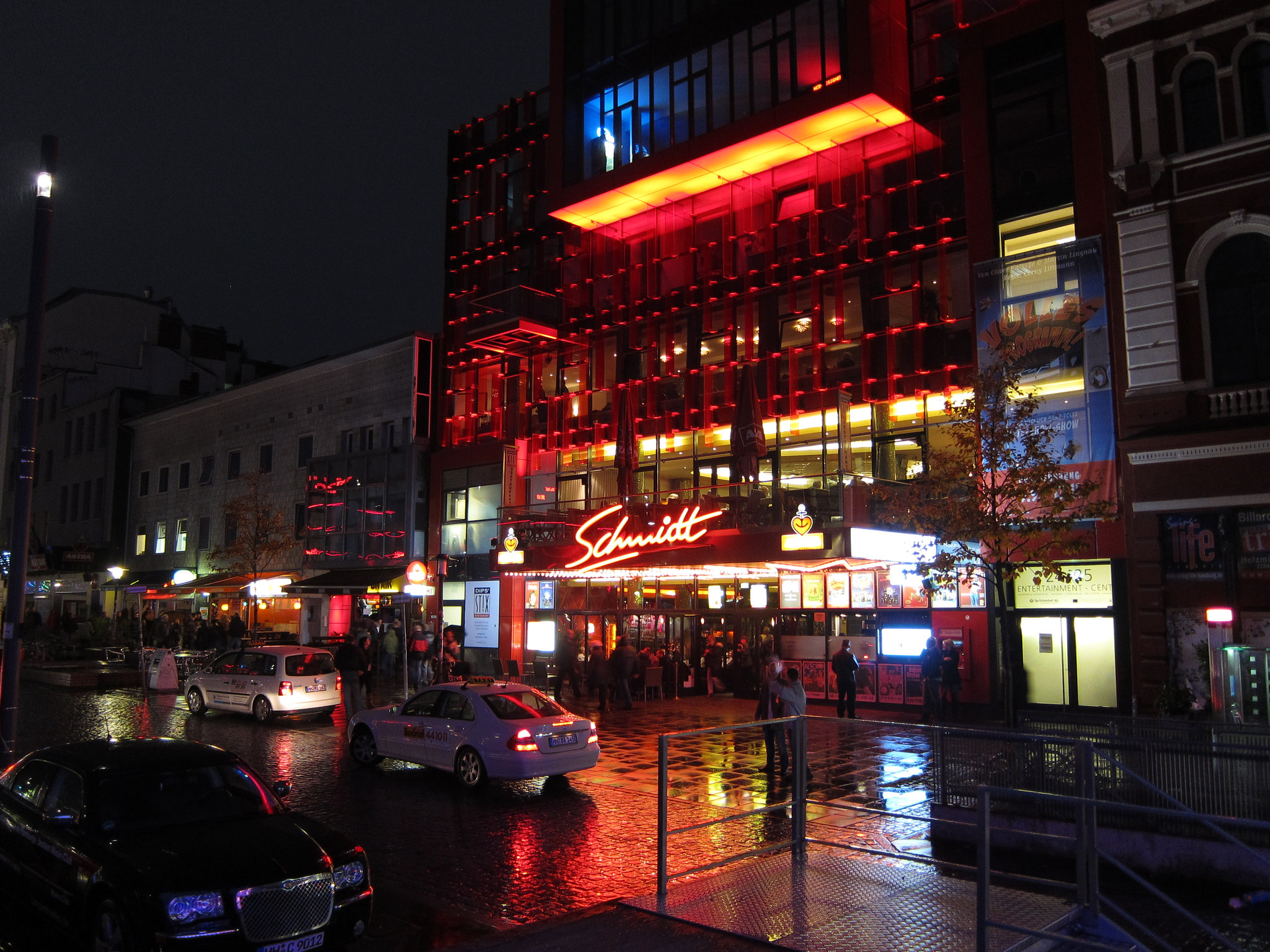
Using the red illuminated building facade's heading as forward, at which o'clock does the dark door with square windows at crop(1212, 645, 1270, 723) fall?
The dark door with square windows is roughly at 9 o'clock from the red illuminated building facade.

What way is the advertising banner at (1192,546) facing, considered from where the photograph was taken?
facing the viewer

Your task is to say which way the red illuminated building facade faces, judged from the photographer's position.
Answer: facing the viewer and to the left of the viewer

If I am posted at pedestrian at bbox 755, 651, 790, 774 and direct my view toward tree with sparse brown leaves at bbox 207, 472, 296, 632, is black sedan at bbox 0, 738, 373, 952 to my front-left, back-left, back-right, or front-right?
back-left

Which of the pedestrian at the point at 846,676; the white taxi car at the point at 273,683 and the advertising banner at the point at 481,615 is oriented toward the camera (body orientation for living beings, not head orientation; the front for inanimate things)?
the advertising banner

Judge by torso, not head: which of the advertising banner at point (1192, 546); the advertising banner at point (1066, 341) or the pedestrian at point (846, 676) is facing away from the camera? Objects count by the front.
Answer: the pedestrian

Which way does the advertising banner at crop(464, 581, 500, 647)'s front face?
toward the camera

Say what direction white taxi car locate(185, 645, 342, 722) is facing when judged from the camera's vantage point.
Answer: facing away from the viewer and to the left of the viewer

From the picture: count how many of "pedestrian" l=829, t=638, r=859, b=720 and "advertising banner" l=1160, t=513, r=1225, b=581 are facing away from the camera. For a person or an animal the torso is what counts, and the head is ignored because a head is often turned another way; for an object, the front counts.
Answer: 1

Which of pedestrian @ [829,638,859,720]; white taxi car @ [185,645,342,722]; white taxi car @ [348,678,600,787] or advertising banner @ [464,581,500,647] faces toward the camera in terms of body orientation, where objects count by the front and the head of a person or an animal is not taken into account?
the advertising banner

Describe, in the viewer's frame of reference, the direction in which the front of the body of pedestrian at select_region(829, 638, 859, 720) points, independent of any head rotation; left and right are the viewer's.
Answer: facing away from the viewer

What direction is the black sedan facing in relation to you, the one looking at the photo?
facing the viewer and to the right of the viewer

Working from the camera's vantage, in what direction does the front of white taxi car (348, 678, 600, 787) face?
facing away from the viewer and to the left of the viewer

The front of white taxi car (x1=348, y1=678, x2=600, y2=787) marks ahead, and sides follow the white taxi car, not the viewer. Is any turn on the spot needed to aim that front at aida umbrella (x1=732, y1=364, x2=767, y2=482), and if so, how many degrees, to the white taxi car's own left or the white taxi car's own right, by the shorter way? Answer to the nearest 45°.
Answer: approximately 90° to the white taxi car's own right

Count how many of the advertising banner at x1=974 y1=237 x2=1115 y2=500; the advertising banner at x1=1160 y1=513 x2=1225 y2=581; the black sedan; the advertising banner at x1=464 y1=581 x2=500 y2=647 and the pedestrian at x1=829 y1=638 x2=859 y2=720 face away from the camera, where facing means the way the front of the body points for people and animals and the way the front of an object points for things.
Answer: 1

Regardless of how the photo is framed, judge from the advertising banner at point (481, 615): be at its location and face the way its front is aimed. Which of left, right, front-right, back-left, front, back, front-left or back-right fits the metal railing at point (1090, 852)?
front
